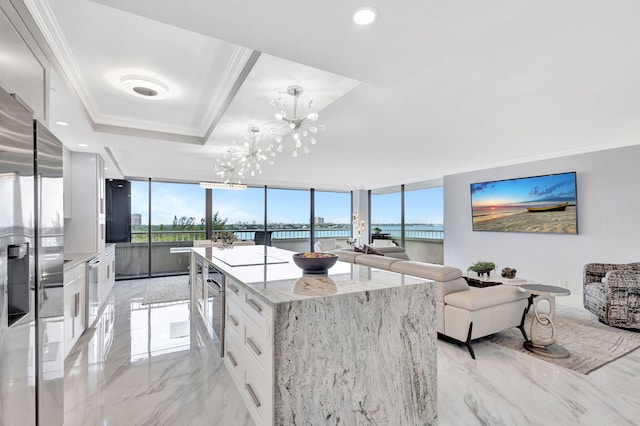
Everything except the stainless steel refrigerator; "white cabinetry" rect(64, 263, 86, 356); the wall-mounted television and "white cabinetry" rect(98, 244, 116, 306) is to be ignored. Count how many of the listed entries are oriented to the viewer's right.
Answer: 3

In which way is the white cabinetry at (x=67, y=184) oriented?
to the viewer's right

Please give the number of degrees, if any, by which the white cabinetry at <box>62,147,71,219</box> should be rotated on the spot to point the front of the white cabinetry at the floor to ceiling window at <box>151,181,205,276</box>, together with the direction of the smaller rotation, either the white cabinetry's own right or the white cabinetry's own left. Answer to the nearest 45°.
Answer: approximately 45° to the white cabinetry's own left

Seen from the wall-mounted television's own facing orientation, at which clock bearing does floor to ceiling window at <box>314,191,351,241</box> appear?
The floor to ceiling window is roughly at 2 o'clock from the wall-mounted television.

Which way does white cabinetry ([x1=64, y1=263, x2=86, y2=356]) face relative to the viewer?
to the viewer's right

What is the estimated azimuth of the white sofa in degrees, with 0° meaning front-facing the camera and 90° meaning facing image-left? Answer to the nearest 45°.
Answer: approximately 225°

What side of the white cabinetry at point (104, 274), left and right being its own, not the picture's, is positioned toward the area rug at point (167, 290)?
front

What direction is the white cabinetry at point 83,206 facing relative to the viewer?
to the viewer's right

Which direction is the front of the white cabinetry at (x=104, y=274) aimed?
to the viewer's right

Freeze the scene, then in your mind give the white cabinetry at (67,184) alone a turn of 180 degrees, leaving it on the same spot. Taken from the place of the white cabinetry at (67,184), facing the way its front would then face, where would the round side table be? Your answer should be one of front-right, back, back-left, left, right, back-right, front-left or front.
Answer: back-left

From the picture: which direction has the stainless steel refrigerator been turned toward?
to the viewer's right

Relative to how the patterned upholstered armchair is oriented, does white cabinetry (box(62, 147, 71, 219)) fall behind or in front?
in front

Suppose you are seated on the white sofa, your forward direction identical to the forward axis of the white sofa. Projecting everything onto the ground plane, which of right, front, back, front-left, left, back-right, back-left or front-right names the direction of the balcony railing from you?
left

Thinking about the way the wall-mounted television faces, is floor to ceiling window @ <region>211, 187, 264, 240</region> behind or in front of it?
in front

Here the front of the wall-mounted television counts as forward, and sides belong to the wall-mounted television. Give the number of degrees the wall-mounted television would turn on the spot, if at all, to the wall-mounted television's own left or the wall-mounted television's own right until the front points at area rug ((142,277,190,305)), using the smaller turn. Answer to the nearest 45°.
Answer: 0° — it already faces it
